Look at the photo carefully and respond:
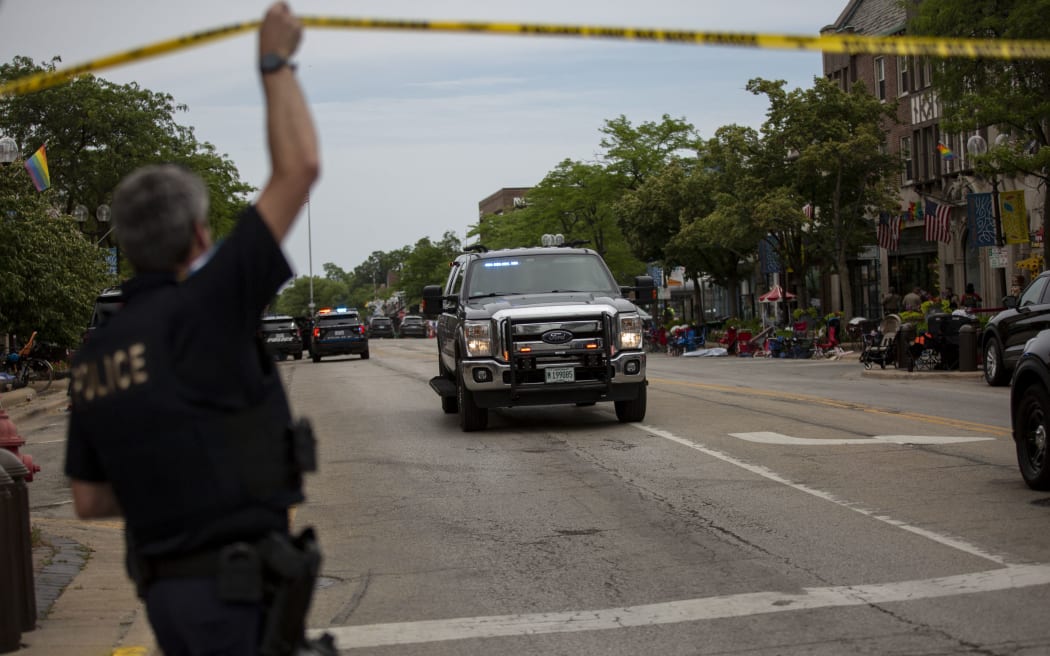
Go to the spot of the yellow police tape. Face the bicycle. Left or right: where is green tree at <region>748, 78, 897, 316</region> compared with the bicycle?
right

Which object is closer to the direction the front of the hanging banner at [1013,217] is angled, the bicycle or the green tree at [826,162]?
the bicycle

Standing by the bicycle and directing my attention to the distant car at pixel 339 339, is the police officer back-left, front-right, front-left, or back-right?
back-right

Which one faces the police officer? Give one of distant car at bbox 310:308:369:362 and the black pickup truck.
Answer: the black pickup truck

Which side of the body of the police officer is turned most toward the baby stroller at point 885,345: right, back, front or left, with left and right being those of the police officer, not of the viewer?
front

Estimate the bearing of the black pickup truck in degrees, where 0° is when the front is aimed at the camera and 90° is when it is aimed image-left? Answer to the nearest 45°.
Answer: approximately 0°
